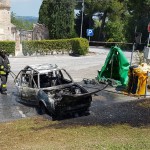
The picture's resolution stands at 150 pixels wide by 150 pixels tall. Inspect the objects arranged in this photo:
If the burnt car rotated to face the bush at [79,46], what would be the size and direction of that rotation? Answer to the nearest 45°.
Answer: approximately 135° to its left

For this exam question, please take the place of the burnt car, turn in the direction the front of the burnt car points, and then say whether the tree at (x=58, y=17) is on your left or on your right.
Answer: on your left

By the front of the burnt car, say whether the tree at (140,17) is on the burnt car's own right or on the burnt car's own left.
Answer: on the burnt car's own left

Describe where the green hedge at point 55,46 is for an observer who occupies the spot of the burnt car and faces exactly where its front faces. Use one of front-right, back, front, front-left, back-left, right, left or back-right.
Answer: back-left

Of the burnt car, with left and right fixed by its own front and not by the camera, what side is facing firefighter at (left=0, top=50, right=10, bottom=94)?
back

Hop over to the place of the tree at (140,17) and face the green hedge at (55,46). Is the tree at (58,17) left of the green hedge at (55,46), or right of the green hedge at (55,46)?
right
